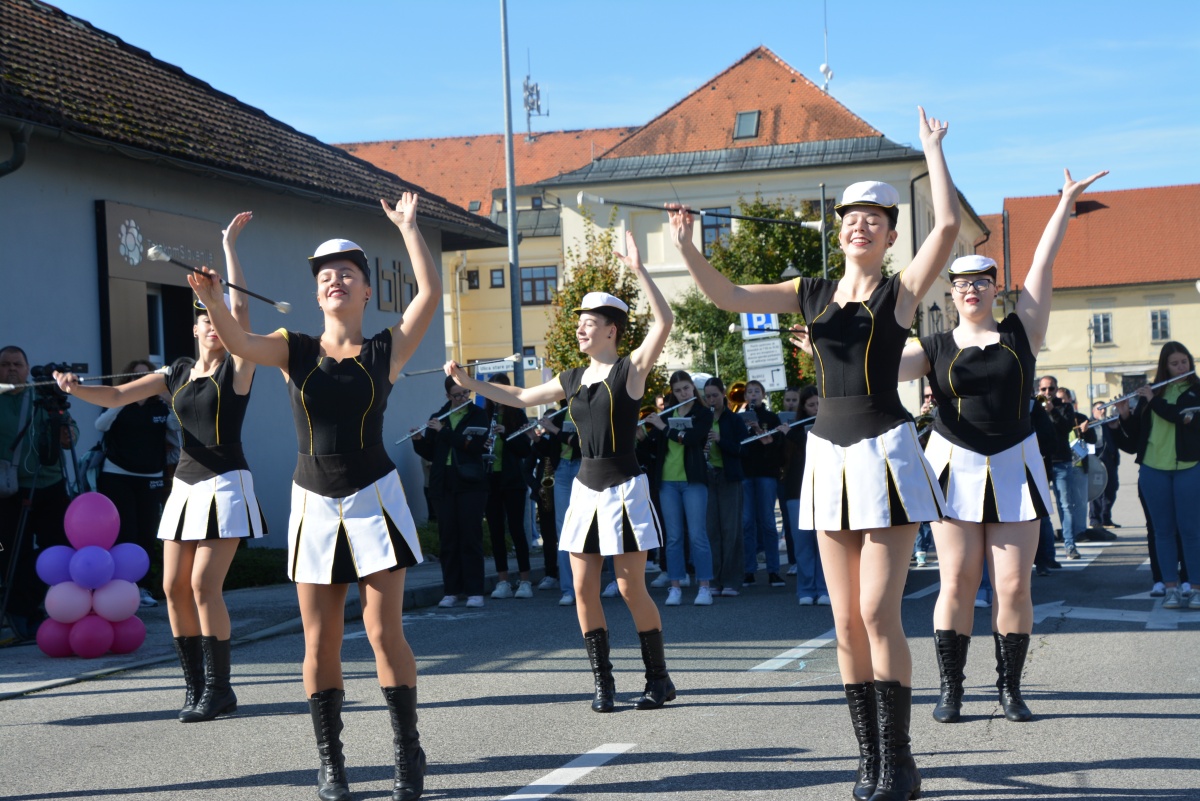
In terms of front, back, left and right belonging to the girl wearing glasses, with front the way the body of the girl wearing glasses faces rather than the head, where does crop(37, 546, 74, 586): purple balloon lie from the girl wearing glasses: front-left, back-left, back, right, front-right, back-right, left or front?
right

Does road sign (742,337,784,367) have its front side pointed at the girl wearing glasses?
yes

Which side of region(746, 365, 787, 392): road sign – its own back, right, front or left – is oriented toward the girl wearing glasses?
front

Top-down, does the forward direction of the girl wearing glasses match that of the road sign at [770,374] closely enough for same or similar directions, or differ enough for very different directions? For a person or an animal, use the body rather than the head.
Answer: same or similar directions

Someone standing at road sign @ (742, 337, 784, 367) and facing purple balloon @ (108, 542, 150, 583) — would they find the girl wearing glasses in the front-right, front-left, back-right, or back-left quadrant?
front-left

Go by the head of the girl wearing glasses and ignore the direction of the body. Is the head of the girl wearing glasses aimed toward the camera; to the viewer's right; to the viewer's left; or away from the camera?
toward the camera

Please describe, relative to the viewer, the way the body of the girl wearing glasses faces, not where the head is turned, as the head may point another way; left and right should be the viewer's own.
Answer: facing the viewer

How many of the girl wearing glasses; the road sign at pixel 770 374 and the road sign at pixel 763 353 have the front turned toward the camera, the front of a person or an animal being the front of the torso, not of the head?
3

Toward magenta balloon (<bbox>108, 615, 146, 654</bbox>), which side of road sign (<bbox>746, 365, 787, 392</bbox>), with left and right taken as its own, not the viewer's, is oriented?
front

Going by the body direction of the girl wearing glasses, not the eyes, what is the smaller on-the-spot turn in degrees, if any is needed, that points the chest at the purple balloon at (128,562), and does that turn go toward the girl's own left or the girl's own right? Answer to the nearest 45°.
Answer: approximately 90° to the girl's own right

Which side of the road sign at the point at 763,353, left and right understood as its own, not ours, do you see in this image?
front
